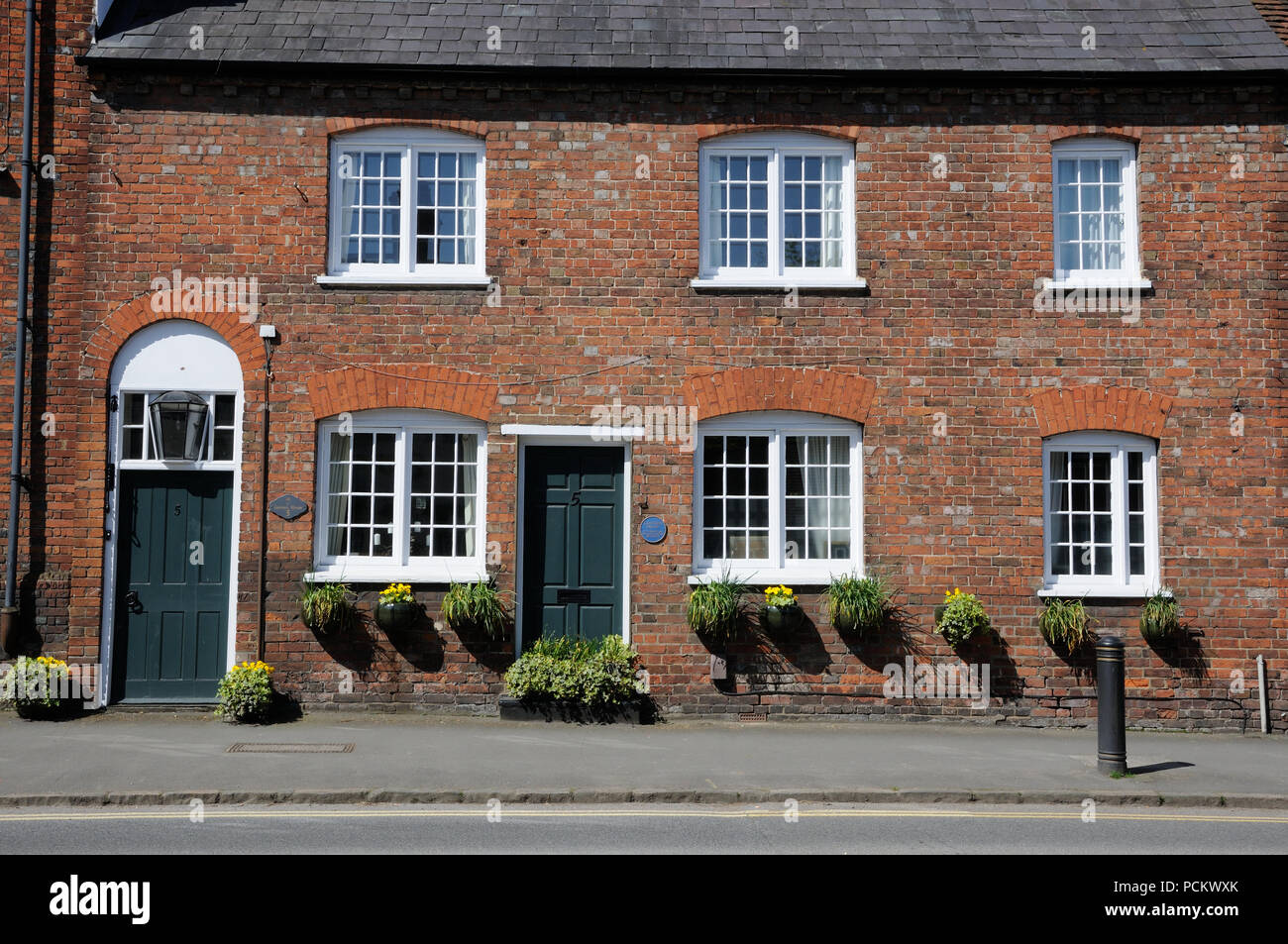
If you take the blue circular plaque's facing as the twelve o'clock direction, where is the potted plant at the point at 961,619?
The potted plant is roughly at 9 o'clock from the blue circular plaque.

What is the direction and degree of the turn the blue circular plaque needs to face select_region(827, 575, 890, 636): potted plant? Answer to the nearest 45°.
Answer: approximately 90° to its left

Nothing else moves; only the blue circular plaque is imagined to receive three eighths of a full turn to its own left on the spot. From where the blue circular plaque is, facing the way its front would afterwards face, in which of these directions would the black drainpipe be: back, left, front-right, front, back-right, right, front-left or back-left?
back-left

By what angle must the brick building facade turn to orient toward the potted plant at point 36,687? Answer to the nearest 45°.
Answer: approximately 90° to its right

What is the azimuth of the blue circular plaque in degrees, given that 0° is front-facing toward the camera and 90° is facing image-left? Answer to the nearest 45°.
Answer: approximately 0°

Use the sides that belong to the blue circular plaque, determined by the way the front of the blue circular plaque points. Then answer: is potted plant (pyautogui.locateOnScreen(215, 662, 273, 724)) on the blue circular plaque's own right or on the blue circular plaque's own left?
on the blue circular plaque's own right

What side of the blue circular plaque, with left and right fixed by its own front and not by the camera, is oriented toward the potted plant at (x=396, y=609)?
right

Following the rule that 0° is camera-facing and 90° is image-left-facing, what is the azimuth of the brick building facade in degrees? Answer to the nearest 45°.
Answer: approximately 0°
